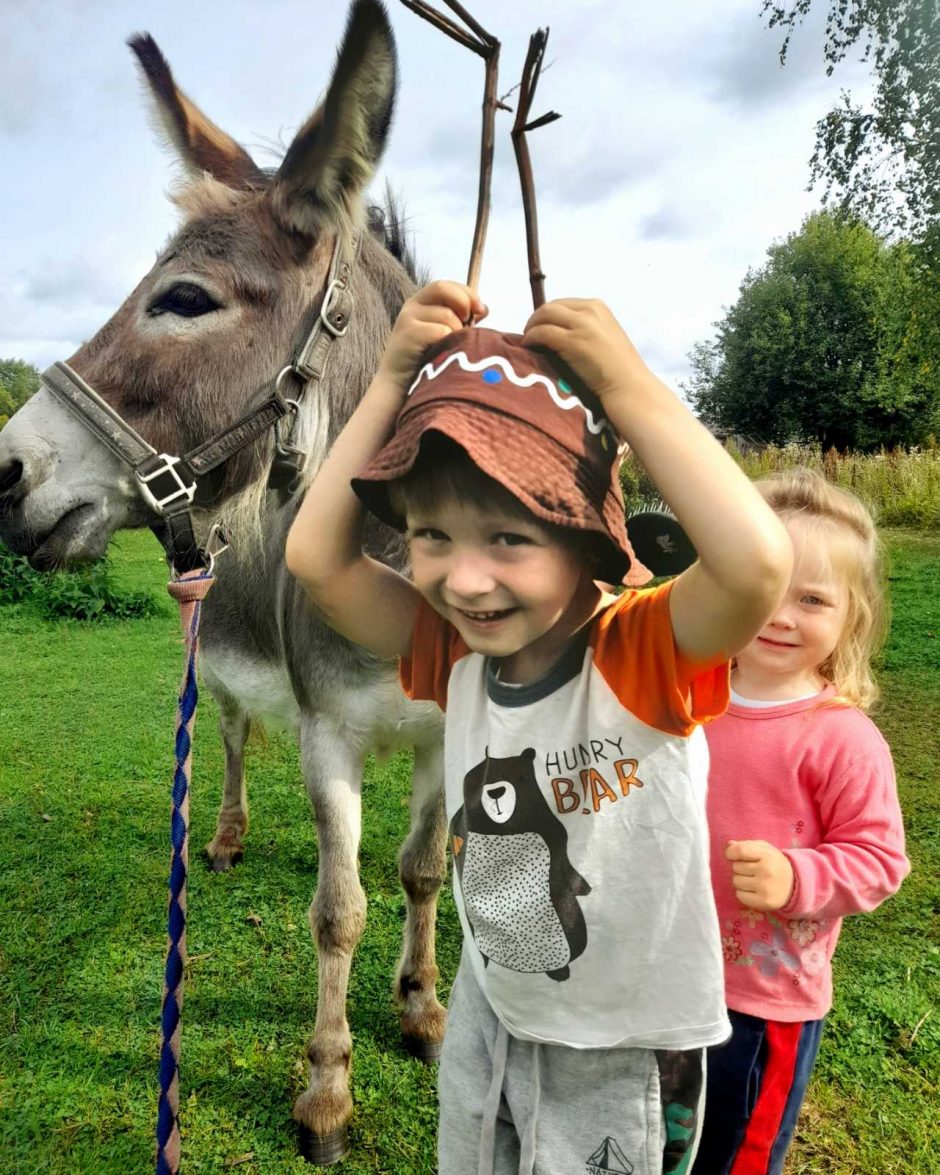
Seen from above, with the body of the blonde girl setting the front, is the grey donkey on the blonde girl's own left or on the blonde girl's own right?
on the blonde girl's own right

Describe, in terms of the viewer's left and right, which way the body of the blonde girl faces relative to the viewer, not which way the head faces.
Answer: facing the viewer and to the left of the viewer

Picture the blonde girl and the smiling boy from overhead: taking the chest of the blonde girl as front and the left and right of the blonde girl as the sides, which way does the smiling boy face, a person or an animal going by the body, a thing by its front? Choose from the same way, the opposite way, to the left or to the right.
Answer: the same way

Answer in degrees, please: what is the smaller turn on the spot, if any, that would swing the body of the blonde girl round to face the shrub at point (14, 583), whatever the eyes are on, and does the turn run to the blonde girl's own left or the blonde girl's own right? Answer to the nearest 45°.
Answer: approximately 90° to the blonde girl's own right

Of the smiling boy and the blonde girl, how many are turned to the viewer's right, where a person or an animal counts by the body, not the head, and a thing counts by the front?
0

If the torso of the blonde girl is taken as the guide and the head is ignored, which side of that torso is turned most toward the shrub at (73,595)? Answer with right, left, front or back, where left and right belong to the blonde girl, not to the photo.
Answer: right

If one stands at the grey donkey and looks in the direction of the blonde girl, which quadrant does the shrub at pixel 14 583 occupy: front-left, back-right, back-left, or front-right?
back-left

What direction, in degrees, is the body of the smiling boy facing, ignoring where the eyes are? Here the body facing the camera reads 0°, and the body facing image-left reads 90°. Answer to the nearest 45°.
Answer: approximately 45°

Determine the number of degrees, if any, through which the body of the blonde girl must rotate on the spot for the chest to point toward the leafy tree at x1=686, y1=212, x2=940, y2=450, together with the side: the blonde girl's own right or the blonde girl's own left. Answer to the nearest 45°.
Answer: approximately 135° to the blonde girl's own right

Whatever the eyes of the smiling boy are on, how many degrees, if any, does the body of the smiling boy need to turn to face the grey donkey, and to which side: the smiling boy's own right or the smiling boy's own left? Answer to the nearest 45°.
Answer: approximately 90° to the smiling boy's own right

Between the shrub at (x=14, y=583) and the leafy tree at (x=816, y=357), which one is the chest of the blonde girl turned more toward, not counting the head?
the shrub
